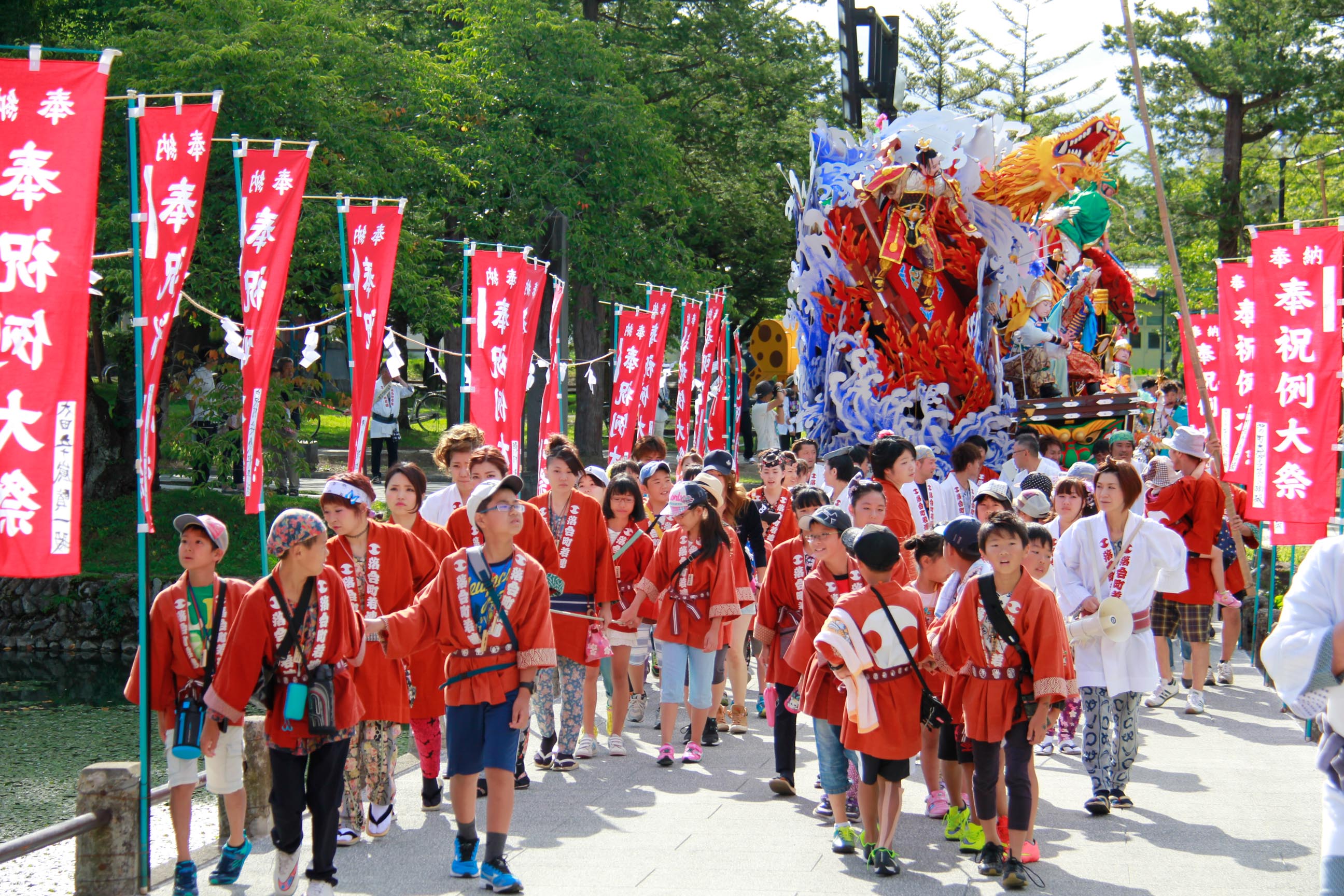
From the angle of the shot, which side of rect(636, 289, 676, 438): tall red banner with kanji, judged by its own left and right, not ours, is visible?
front

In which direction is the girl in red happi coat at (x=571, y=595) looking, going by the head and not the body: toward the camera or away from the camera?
toward the camera

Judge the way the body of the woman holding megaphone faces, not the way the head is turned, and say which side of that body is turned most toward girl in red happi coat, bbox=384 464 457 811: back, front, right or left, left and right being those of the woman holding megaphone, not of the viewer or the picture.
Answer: right

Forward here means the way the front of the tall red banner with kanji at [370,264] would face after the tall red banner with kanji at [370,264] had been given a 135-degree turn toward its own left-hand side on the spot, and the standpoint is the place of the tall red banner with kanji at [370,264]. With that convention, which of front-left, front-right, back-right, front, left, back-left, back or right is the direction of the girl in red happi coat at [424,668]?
back-right

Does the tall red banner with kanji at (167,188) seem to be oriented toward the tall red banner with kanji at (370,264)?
no

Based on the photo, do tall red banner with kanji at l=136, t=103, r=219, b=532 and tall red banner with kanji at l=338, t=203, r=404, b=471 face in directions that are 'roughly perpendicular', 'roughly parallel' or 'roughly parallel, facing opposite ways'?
roughly parallel

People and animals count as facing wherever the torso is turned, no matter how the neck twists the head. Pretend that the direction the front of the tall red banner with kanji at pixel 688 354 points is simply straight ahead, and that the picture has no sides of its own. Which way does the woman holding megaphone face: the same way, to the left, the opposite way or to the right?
the same way

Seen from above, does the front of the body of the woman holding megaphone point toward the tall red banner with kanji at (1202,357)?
no

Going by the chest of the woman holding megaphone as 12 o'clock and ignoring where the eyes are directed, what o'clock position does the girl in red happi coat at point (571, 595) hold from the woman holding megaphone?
The girl in red happi coat is roughly at 3 o'clock from the woman holding megaphone.

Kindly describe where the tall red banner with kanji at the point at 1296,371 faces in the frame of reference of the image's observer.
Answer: facing the viewer

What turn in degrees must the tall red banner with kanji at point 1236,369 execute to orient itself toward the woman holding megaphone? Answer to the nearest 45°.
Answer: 0° — it already faces them
